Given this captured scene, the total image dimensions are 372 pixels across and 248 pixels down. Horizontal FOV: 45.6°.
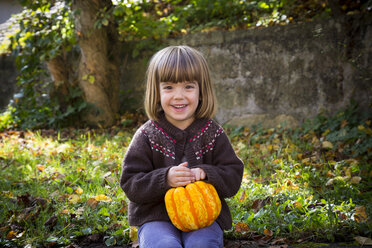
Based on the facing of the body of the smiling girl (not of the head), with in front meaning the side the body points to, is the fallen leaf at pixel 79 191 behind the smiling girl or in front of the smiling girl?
behind

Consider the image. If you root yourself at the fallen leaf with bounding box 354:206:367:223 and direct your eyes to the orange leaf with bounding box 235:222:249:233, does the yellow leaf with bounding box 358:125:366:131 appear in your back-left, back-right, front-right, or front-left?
back-right

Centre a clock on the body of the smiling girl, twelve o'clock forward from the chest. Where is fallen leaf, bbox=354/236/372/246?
The fallen leaf is roughly at 9 o'clock from the smiling girl.

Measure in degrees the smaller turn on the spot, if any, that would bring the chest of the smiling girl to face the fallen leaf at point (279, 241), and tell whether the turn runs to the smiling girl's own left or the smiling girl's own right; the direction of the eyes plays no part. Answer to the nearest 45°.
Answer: approximately 90° to the smiling girl's own left

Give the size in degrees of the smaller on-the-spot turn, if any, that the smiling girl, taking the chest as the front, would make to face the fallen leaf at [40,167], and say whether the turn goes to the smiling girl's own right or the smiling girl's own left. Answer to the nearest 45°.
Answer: approximately 135° to the smiling girl's own right

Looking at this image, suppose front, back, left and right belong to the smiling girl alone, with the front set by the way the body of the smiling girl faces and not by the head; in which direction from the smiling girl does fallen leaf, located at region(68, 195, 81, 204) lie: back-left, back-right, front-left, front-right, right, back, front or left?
back-right

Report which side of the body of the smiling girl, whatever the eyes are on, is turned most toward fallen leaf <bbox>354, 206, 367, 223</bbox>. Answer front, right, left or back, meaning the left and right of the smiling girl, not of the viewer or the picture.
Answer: left

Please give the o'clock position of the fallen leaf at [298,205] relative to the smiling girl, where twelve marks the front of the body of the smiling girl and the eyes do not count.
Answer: The fallen leaf is roughly at 8 o'clock from the smiling girl.

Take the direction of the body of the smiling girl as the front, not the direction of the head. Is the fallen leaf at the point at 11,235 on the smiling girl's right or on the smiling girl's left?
on the smiling girl's right

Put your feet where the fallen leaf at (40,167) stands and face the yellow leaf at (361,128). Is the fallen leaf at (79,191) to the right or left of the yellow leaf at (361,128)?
right

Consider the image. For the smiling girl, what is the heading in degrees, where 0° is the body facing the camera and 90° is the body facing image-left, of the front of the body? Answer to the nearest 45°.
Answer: approximately 0°

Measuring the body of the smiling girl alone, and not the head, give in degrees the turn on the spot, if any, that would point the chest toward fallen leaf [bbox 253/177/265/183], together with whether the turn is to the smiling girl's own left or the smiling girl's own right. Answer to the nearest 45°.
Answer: approximately 135° to the smiling girl's own left

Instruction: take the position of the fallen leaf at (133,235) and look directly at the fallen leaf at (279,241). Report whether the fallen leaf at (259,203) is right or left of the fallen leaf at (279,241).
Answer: left

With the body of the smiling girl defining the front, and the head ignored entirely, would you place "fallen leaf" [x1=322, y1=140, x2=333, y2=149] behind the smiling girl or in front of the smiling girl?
behind
